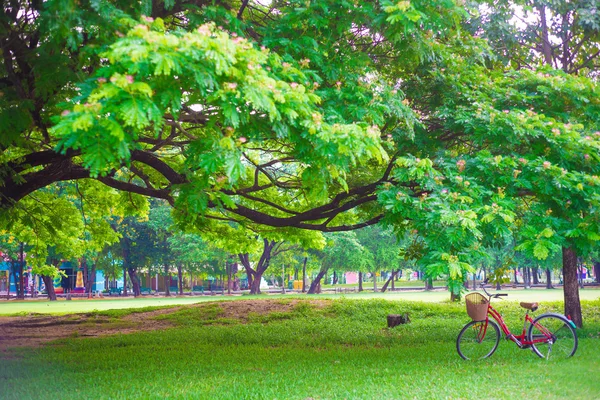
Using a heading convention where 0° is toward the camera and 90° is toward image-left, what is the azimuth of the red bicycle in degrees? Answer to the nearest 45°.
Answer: approximately 90°

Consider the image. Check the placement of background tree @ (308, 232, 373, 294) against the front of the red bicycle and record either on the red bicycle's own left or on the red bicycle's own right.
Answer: on the red bicycle's own right
